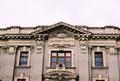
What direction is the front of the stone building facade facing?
toward the camera
